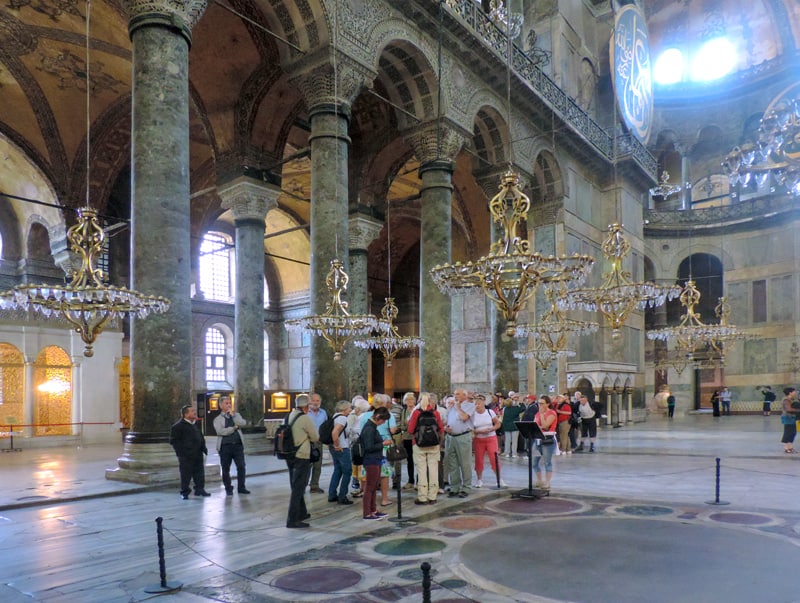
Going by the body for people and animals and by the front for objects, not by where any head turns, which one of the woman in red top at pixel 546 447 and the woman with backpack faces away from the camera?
the woman with backpack

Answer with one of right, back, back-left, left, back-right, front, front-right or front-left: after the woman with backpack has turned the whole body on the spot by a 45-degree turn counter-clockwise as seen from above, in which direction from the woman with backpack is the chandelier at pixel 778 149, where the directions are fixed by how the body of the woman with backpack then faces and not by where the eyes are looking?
right

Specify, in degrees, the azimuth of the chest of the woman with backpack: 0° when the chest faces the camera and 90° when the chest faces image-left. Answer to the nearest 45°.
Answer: approximately 180°

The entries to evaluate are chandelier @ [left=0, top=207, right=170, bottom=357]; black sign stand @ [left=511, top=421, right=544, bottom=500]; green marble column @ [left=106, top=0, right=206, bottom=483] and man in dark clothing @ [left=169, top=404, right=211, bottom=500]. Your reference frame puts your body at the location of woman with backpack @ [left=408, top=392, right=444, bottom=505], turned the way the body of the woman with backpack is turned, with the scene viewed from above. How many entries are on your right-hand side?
1

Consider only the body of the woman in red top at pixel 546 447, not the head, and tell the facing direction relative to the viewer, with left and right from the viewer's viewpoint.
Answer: facing the viewer and to the left of the viewer

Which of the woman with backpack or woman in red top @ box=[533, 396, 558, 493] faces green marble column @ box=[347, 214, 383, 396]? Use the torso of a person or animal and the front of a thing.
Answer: the woman with backpack

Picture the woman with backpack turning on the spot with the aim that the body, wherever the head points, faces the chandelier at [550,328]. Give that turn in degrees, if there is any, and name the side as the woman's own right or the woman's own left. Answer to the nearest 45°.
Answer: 0° — they already face it

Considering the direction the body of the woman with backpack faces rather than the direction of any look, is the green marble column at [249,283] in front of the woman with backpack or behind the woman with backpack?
in front

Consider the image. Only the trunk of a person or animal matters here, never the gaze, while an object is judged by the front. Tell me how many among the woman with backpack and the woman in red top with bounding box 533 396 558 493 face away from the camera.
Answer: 1

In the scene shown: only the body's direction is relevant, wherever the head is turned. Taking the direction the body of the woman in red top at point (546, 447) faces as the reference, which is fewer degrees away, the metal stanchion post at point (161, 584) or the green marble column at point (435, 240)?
the metal stanchion post

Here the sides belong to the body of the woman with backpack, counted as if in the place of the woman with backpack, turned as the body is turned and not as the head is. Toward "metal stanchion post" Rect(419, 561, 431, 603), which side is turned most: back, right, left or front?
back

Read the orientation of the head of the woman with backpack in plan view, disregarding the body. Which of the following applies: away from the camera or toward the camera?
away from the camera

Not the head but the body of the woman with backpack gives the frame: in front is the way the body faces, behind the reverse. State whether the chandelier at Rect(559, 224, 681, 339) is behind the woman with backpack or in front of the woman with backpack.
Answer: in front

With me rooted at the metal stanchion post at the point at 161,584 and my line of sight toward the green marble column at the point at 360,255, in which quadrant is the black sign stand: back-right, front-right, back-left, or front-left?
front-right

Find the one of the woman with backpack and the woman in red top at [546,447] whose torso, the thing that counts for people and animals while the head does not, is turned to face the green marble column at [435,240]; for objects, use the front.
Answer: the woman with backpack

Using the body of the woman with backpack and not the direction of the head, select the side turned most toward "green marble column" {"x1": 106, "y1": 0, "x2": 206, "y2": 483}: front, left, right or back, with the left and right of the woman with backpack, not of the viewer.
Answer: left

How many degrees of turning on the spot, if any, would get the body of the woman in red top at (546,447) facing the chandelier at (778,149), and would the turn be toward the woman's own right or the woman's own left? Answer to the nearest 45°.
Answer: approximately 180°
